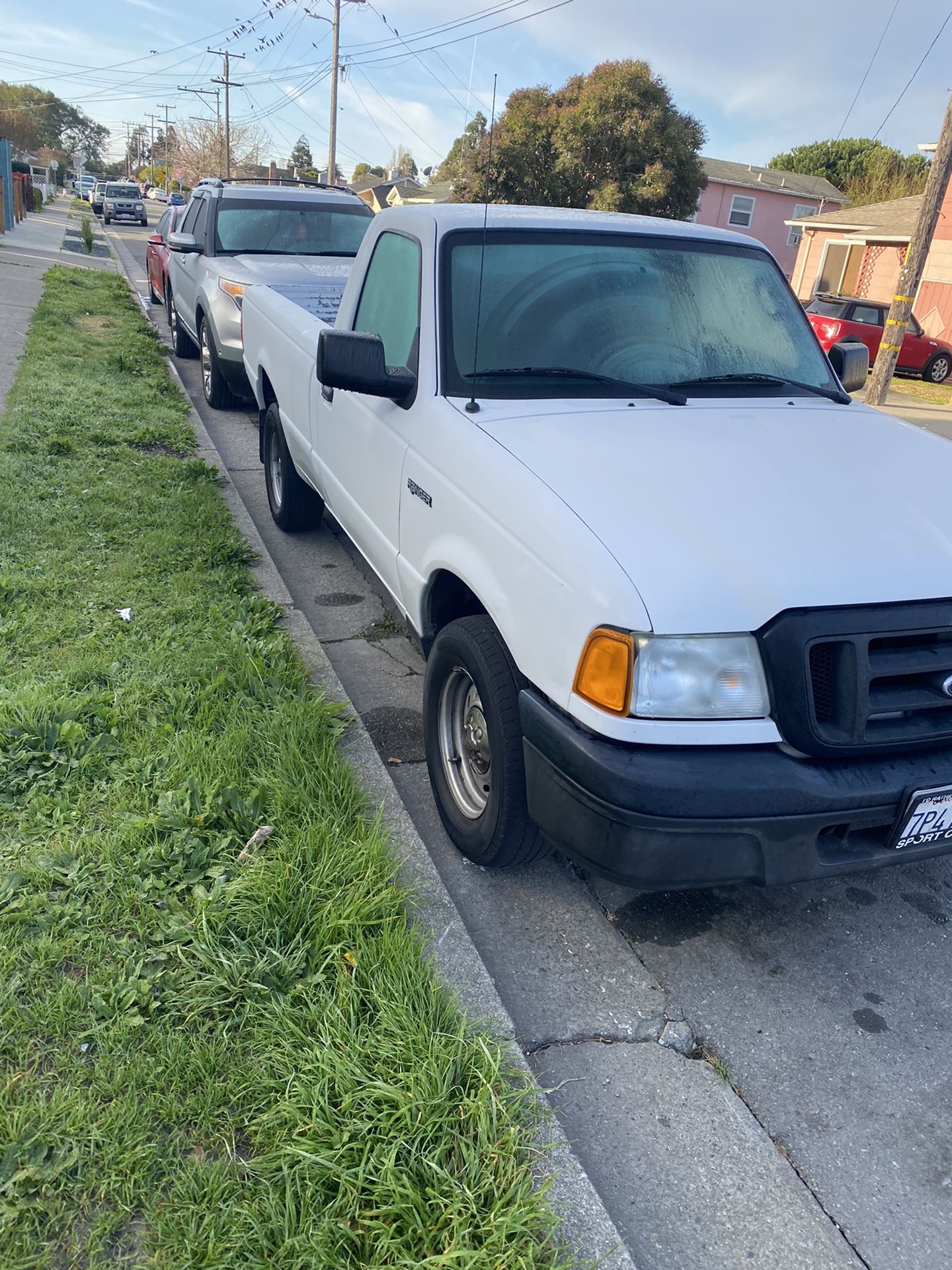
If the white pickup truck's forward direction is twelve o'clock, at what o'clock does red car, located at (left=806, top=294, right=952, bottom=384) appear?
The red car is roughly at 8 o'clock from the white pickup truck.

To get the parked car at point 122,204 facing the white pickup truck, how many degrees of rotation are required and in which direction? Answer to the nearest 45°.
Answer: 0° — it already faces it

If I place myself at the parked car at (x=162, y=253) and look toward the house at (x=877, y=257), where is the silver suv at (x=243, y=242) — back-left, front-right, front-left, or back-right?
back-right

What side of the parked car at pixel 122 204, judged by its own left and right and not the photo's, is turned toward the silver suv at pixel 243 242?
front

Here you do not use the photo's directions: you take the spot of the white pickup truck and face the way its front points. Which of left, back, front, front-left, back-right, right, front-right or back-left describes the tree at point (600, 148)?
back-left

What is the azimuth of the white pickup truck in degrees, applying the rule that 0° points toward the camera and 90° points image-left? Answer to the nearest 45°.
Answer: approximately 315°

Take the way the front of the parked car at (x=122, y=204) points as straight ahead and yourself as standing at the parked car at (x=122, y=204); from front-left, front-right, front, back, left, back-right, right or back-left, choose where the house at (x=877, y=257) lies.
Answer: front-left

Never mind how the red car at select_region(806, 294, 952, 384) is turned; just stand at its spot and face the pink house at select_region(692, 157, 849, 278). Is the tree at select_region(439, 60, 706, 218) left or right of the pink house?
left

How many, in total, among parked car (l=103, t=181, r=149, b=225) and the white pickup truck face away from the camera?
0

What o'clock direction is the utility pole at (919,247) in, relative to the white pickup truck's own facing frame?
The utility pole is roughly at 8 o'clock from the white pickup truck.

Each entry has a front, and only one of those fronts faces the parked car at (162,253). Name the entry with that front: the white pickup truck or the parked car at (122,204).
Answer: the parked car at (122,204)

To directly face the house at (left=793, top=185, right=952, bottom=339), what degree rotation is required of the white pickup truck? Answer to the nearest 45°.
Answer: approximately 135° to its left

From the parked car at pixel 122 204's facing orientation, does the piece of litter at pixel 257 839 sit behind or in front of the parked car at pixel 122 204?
in front

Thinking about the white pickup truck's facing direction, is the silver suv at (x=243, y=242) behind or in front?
behind

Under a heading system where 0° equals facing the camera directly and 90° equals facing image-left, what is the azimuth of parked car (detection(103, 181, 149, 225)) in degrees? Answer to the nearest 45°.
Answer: approximately 0°
